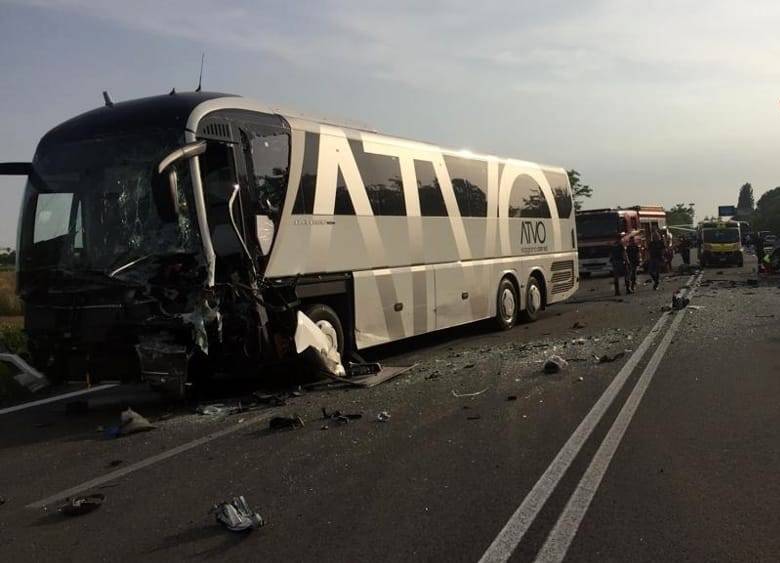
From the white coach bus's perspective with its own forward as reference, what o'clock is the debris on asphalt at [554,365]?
The debris on asphalt is roughly at 10 o'clock from the white coach bus.

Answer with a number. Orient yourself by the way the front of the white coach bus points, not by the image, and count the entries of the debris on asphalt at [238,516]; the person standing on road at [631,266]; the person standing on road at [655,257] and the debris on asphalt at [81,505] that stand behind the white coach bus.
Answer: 2

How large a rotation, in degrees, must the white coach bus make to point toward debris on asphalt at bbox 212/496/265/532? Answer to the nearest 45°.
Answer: approximately 45° to its left

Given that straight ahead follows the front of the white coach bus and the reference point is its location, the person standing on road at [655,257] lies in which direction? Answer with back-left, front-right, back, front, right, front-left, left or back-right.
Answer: back

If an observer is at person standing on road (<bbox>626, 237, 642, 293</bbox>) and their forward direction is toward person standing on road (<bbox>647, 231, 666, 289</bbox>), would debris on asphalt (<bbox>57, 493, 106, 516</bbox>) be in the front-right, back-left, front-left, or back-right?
back-right

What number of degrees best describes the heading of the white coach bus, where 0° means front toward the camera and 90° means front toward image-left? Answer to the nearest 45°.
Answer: approximately 45°

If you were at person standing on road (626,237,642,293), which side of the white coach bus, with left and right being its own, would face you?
back

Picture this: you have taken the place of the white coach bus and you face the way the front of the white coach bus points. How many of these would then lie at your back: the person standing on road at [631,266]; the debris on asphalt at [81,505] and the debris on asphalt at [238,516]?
1

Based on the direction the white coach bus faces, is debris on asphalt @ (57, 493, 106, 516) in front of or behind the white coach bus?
in front
